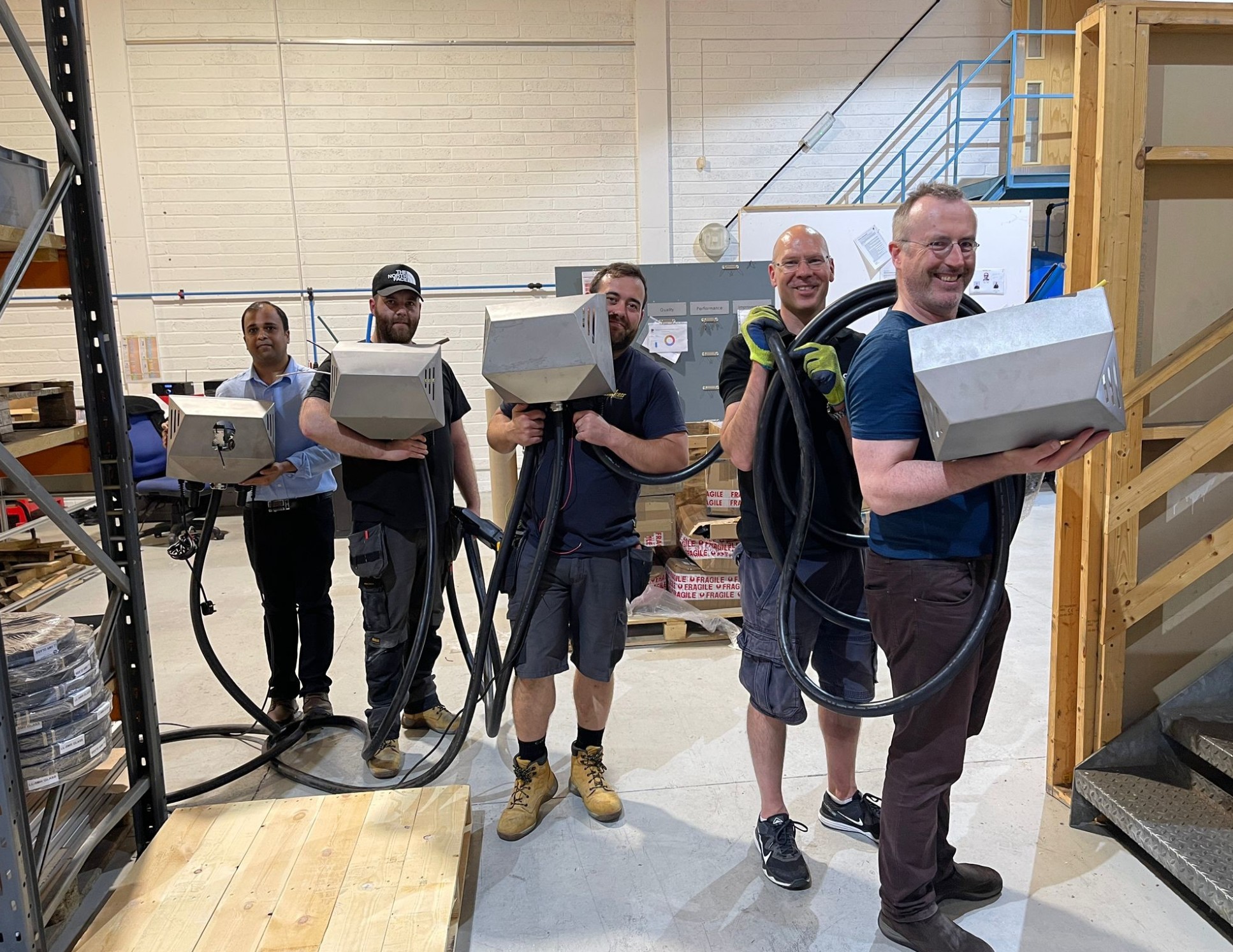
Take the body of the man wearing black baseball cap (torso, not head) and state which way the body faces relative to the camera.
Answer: toward the camera

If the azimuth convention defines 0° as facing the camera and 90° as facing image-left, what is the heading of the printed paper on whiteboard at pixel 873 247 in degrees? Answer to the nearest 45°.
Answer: approximately 0°

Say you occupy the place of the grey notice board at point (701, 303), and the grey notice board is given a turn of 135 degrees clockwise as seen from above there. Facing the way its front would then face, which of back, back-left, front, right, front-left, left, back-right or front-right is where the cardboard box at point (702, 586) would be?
back-left

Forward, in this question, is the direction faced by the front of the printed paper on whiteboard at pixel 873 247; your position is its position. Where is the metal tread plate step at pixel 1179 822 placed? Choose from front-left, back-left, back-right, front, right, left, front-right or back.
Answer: front

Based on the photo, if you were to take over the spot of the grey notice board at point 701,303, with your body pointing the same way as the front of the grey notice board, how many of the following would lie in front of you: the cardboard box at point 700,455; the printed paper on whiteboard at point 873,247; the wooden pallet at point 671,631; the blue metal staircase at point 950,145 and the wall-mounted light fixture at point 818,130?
2

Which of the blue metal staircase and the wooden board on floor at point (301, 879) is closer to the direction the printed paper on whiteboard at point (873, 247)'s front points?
the wooden board on floor

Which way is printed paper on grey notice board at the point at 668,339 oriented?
toward the camera
